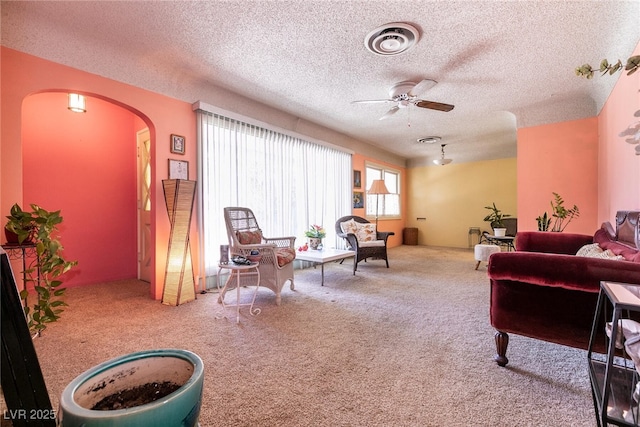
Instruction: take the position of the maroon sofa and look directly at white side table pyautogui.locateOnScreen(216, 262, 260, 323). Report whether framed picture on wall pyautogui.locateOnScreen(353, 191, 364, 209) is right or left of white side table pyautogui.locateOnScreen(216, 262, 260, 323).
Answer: right

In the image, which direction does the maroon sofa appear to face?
to the viewer's left

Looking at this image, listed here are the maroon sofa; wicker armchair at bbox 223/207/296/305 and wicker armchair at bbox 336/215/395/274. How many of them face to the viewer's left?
1

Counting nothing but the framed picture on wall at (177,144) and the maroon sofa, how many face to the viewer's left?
1

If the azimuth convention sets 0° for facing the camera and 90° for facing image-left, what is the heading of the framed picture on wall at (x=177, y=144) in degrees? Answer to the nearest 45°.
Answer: approximately 315°

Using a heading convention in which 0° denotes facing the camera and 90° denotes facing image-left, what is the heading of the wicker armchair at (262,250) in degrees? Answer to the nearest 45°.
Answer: approximately 315°

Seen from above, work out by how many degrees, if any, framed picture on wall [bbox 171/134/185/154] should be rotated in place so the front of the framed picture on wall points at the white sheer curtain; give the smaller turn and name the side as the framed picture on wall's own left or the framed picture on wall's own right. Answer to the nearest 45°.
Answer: approximately 45° to the framed picture on wall's own left

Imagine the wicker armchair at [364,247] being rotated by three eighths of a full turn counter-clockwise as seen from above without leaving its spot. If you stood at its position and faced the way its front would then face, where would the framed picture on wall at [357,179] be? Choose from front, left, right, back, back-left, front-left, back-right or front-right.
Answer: front

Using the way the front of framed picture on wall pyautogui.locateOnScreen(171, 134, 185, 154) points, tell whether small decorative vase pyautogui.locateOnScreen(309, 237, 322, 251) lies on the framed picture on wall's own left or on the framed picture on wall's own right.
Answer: on the framed picture on wall's own left

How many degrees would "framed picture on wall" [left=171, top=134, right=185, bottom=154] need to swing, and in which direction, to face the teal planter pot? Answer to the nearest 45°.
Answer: approximately 45° to its right
